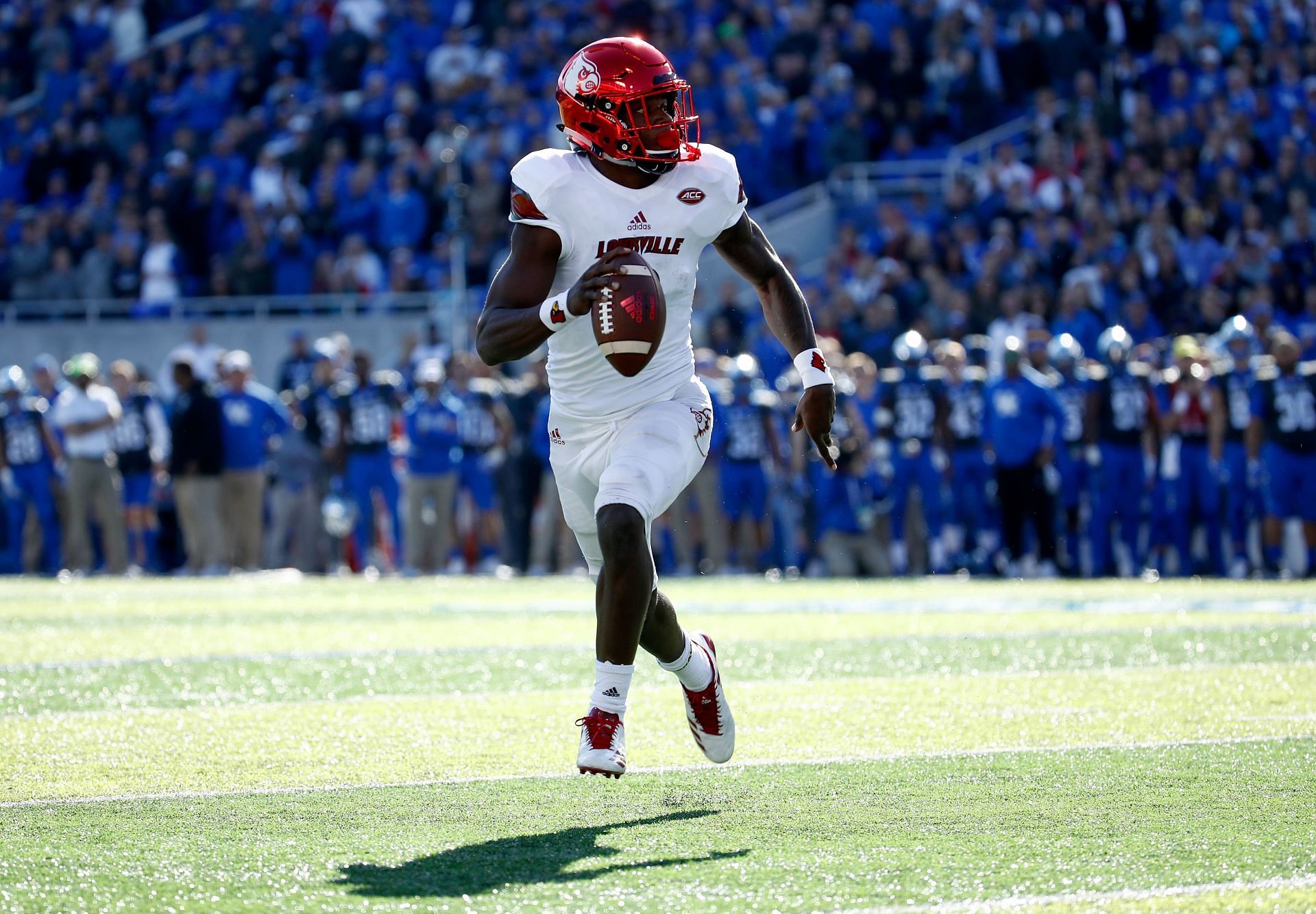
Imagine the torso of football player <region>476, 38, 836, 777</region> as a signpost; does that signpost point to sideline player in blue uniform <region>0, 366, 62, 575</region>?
no

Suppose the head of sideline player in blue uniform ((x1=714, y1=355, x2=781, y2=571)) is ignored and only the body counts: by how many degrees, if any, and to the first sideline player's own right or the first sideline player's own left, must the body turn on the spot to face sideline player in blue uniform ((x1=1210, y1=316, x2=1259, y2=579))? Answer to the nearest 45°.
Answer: approximately 90° to the first sideline player's own left

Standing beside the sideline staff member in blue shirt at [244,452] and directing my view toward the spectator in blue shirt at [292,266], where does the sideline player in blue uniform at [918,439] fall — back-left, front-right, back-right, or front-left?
back-right

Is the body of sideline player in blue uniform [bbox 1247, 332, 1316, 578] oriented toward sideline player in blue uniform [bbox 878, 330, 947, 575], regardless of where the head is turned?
no

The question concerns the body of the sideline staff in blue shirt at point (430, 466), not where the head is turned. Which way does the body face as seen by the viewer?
toward the camera

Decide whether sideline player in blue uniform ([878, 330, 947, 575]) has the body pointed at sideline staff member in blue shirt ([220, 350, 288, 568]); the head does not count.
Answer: no

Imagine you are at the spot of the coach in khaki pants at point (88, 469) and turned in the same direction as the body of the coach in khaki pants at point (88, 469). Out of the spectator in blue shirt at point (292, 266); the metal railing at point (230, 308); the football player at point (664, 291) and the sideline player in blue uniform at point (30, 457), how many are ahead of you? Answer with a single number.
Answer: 1

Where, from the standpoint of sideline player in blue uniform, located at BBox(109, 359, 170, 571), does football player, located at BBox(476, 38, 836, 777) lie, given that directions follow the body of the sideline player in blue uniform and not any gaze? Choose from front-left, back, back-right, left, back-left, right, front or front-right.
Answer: front-left

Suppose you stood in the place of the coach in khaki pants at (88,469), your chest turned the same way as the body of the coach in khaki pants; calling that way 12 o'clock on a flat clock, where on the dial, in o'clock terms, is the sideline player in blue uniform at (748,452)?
The sideline player in blue uniform is roughly at 10 o'clock from the coach in khaki pants.

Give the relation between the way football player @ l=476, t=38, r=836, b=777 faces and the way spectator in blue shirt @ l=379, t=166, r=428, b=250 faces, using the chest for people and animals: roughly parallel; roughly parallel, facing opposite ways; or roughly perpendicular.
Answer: roughly parallel

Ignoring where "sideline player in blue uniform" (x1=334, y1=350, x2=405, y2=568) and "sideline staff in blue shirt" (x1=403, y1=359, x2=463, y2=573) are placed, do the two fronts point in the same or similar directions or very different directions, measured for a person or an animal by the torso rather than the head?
same or similar directions

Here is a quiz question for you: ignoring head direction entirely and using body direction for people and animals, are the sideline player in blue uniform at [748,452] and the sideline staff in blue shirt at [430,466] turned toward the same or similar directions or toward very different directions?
same or similar directions

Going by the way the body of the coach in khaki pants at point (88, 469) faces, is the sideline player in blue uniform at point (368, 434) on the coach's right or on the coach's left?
on the coach's left

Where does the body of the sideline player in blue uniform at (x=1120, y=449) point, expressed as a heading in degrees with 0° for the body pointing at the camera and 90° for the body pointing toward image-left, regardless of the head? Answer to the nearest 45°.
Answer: approximately 0°

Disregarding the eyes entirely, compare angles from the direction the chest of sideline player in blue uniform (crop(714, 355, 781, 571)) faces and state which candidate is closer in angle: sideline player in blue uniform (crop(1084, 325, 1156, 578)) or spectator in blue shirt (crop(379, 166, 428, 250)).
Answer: the sideline player in blue uniform

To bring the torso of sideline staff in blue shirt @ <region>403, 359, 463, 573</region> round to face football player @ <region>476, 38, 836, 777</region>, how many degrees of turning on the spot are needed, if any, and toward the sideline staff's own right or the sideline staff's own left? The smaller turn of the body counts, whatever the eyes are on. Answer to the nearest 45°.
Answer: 0° — they already face them

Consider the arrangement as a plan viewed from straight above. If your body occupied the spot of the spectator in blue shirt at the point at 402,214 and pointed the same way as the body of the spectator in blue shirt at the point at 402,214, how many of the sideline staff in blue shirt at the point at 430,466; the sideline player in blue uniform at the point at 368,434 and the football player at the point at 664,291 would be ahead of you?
3

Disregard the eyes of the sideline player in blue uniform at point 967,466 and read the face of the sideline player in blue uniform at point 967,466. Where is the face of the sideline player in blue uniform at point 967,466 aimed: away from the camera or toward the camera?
toward the camera

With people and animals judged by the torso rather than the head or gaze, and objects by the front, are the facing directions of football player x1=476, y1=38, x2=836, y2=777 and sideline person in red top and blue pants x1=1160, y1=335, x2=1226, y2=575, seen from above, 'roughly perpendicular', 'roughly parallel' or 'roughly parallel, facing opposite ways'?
roughly parallel

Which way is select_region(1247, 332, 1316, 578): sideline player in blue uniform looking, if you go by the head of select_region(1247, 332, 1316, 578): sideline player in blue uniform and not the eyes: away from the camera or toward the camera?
toward the camera

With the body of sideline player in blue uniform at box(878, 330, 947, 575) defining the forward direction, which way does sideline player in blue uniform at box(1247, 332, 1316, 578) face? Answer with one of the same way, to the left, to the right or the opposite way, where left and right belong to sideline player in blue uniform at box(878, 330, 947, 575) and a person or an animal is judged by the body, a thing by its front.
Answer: the same way
